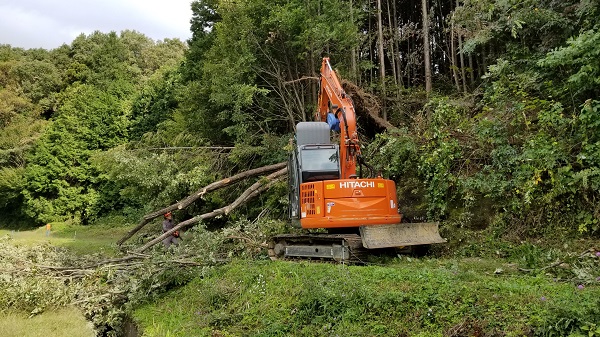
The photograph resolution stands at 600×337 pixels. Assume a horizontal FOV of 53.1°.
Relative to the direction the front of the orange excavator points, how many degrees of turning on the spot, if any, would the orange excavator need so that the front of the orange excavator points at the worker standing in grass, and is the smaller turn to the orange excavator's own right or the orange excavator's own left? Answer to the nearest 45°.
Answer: approximately 45° to the orange excavator's own left

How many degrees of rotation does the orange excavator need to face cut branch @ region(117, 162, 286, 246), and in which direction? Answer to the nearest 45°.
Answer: approximately 45° to its left

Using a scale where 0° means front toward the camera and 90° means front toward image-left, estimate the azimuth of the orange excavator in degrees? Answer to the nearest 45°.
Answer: approximately 180°
